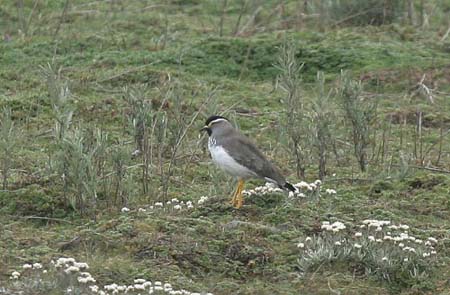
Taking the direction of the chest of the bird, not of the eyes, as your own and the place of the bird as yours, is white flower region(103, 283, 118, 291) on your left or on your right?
on your left

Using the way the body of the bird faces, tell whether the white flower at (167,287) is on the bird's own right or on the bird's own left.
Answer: on the bird's own left

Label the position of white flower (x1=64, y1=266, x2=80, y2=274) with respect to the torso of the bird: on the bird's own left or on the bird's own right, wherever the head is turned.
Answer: on the bird's own left

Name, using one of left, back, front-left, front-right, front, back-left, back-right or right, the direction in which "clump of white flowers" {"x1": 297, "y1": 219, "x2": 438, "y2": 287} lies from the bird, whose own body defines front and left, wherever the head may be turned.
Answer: back-left

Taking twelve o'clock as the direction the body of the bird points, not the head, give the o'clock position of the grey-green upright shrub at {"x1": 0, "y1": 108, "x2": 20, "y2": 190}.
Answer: The grey-green upright shrub is roughly at 12 o'clock from the bird.

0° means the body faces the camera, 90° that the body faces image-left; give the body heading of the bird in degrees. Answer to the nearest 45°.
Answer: approximately 90°
